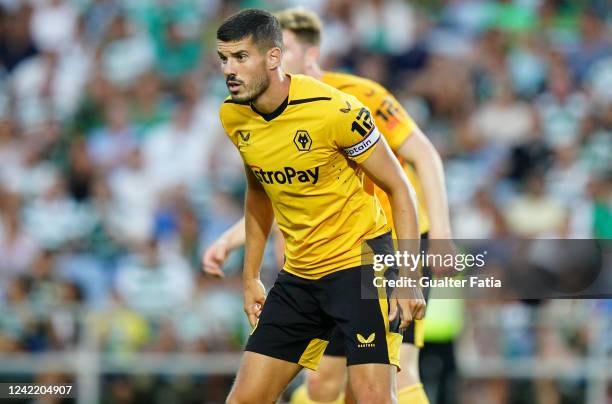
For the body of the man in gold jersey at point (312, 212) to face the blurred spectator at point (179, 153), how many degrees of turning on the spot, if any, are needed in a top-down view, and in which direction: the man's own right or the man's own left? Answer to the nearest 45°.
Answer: approximately 135° to the man's own right

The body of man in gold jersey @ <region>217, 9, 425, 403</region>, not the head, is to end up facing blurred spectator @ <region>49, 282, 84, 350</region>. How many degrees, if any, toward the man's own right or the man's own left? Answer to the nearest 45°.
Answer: approximately 90° to the man's own right

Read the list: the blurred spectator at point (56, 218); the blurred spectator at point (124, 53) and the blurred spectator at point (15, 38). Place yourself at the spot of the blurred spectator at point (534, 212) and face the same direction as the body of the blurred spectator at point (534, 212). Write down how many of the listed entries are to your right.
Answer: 3

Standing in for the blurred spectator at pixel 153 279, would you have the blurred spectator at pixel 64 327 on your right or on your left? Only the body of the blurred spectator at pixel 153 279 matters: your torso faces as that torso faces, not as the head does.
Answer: on your right

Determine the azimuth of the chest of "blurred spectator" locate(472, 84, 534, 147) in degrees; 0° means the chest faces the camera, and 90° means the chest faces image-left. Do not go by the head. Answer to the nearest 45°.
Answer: approximately 0°

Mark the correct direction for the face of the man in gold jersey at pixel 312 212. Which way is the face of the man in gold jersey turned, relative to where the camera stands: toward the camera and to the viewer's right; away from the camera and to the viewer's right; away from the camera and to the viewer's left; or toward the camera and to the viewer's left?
toward the camera and to the viewer's left

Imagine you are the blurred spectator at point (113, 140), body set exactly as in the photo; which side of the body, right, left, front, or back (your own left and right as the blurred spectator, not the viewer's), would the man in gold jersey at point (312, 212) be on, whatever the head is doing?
front

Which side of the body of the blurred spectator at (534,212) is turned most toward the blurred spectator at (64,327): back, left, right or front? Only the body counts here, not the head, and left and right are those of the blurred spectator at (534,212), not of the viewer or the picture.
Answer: right

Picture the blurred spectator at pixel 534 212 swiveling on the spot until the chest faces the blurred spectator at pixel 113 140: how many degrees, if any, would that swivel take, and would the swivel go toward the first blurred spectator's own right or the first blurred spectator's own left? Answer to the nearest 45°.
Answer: approximately 90° to the first blurred spectator's own right

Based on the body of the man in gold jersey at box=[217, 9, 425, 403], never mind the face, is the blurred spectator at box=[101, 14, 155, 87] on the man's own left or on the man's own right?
on the man's own right

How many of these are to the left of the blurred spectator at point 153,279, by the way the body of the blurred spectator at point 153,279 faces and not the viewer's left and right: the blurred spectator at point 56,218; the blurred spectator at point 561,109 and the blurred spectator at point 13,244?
1
